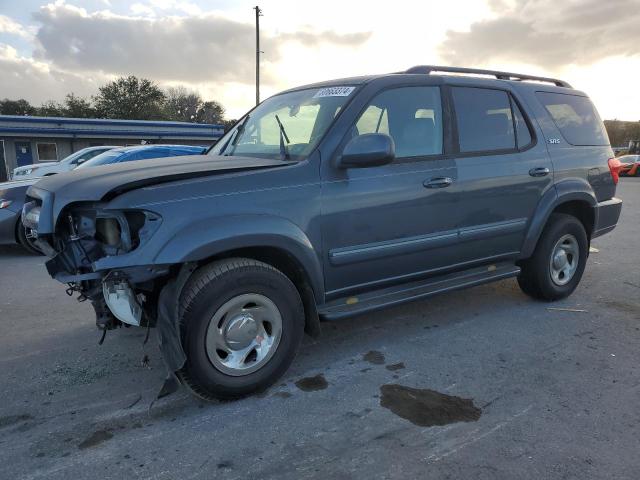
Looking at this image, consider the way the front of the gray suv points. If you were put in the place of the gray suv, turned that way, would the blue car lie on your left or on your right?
on your right

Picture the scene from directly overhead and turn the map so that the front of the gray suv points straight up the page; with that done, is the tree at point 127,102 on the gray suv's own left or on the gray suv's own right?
on the gray suv's own right

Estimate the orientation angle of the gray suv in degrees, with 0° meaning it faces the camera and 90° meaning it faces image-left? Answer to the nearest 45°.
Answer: approximately 45°
